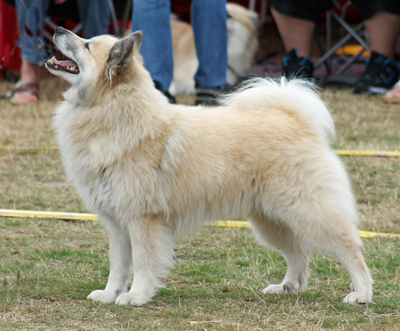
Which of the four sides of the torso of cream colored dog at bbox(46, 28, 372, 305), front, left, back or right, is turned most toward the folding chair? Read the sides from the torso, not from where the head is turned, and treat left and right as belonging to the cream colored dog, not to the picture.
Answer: right

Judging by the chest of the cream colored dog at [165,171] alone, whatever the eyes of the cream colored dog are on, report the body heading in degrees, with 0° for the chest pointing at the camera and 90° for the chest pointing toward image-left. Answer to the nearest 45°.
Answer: approximately 90°
